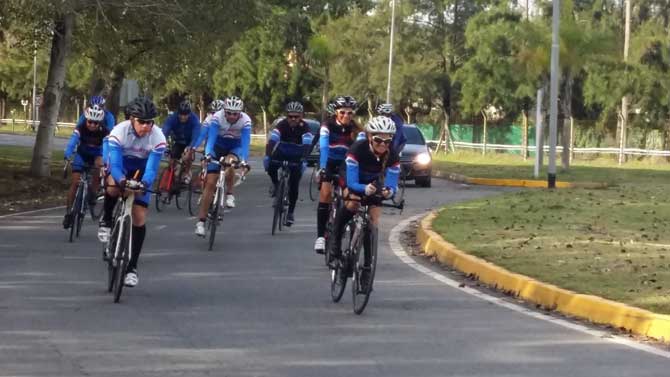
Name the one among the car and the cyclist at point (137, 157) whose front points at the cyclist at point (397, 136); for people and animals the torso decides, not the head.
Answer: the car

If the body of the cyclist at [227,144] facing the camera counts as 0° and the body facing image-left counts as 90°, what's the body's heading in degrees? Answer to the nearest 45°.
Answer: approximately 0°

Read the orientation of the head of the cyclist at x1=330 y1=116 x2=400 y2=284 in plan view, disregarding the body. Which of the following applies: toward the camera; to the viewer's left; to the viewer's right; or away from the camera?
toward the camera

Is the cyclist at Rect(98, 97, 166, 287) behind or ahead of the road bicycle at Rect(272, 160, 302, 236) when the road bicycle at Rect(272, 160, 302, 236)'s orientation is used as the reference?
ahead

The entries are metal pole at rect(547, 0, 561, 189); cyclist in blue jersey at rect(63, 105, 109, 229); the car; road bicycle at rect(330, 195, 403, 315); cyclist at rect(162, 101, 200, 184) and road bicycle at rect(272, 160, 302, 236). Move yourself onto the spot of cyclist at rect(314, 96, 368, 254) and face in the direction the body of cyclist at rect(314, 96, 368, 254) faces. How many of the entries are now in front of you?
1

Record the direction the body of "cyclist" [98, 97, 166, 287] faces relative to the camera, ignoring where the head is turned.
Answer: toward the camera

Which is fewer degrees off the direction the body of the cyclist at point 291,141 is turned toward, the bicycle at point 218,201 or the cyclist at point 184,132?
the bicycle

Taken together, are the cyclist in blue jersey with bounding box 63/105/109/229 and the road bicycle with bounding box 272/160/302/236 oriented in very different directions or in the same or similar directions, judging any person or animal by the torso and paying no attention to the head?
same or similar directions

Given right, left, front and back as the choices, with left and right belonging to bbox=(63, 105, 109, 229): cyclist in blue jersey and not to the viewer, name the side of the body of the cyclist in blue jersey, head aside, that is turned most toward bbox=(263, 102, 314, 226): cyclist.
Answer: left

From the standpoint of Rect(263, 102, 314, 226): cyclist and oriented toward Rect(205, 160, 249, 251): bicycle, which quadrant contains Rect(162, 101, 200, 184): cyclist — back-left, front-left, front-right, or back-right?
back-right

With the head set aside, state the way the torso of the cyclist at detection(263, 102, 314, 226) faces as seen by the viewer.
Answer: toward the camera

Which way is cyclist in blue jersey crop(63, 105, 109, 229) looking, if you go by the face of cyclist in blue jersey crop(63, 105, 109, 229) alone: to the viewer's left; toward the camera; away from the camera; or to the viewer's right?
toward the camera

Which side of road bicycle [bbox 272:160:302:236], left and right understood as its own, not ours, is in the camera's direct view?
front

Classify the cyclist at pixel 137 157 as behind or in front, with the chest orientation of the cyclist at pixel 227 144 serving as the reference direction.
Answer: in front
